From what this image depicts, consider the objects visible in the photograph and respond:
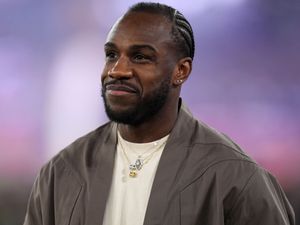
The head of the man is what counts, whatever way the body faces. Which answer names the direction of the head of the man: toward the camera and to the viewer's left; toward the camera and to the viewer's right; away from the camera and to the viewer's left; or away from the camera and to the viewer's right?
toward the camera and to the viewer's left

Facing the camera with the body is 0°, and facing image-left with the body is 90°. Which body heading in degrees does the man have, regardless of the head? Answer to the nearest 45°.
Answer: approximately 45°
